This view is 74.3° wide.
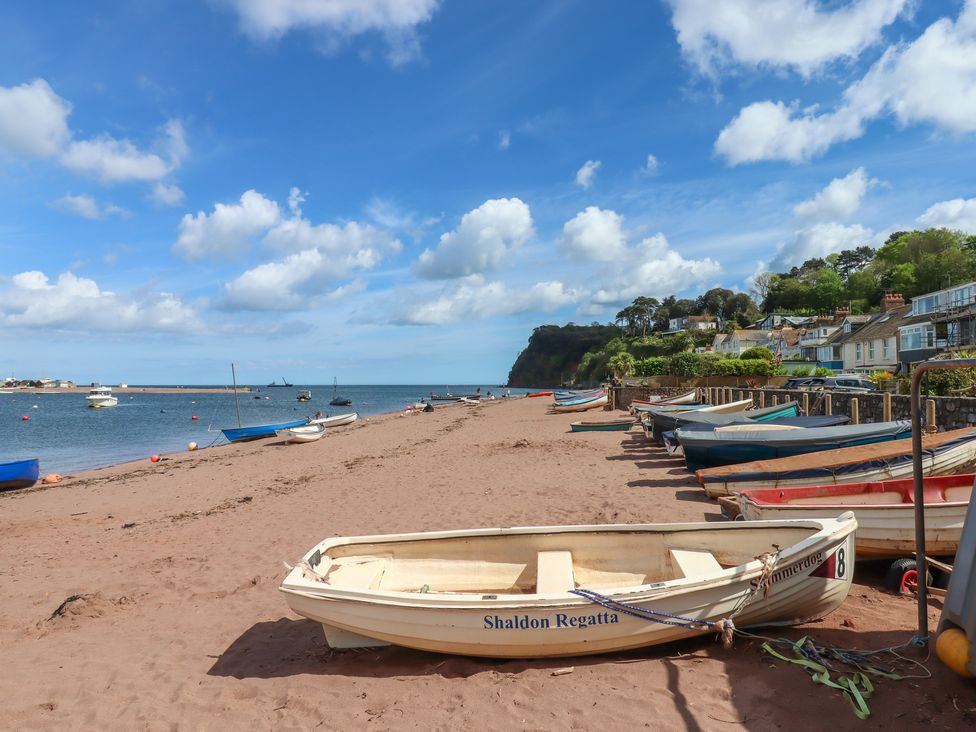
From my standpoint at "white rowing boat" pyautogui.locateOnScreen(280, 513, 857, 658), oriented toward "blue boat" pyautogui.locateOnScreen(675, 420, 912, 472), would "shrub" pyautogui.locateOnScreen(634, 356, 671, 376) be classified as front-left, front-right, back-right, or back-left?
front-left

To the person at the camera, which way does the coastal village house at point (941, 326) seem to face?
facing the viewer and to the left of the viewer

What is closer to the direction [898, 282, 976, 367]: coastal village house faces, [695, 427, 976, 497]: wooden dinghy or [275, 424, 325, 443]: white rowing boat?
the white rowing boat

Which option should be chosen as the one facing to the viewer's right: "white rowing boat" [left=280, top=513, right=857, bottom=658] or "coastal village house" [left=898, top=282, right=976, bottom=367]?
the white rowing boat
